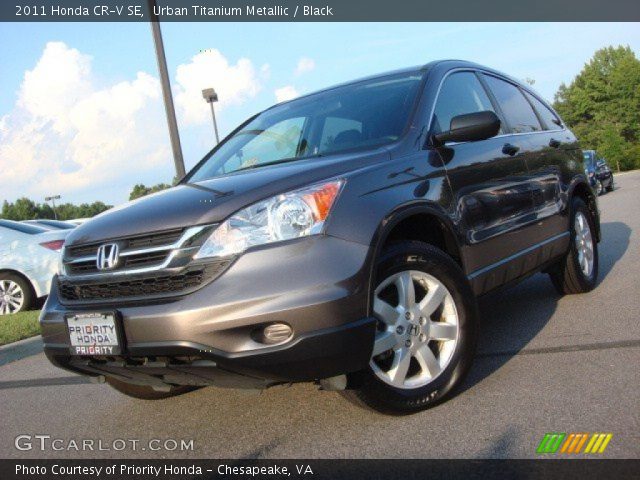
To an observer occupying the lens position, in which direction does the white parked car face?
facing to the left of the viewer
